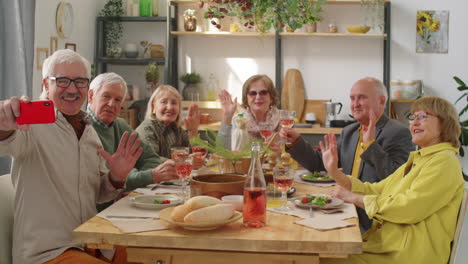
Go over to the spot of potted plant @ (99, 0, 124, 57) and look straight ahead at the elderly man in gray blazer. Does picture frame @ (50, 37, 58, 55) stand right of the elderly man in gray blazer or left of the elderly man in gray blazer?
right

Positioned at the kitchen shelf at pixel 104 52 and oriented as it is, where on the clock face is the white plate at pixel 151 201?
The white plate is roughly at 12 o'clock from the kitchen shelf.

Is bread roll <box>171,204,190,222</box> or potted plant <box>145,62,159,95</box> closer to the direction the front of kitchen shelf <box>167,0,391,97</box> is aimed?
the bread roll

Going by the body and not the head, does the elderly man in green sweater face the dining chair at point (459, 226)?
yes

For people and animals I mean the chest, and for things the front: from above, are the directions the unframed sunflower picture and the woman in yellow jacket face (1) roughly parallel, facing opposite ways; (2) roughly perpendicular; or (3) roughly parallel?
roughly perpendicular

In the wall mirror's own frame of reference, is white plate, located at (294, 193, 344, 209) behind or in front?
in front

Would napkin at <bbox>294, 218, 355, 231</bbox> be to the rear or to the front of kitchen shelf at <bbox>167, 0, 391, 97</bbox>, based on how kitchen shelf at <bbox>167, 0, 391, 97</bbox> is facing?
to the front

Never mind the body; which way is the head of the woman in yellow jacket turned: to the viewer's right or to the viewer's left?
to the viewer's left

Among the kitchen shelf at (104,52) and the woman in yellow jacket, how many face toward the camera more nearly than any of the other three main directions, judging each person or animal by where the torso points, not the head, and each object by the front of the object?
1

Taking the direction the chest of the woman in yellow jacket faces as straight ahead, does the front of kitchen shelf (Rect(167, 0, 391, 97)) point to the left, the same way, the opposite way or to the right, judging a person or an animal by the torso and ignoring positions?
to the left

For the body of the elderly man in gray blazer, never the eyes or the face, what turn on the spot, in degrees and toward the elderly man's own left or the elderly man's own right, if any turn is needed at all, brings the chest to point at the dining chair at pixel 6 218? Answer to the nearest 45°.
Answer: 0° — they already face it
